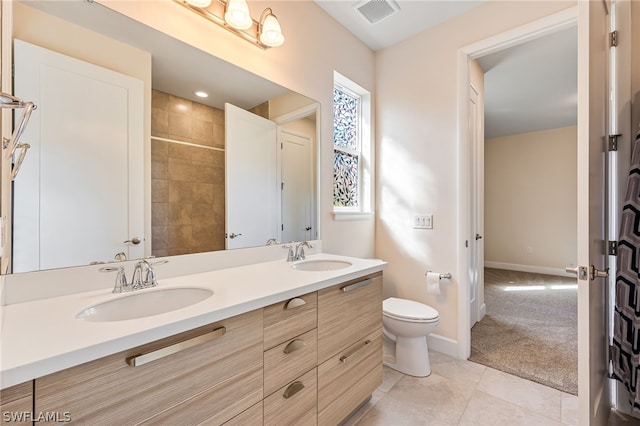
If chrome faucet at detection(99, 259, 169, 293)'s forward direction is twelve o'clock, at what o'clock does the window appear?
The window is roughly at 10 o'clock from the chrome faucet.

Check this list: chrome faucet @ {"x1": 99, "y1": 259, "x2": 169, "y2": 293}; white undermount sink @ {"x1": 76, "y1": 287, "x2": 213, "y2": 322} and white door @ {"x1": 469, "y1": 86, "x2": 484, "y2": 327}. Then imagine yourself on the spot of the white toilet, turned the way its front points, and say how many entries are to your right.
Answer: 2

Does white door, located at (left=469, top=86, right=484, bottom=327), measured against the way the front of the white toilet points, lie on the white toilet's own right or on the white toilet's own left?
on the white toilet's own left

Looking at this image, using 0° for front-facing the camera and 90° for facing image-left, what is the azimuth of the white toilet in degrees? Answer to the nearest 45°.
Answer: approximately 315°

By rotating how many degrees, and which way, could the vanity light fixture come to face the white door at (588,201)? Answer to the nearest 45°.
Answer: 0° — it already faces it

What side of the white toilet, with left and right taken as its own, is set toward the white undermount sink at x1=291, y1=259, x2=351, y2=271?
right

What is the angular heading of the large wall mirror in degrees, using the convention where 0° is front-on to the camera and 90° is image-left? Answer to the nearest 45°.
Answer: approximately 315°
